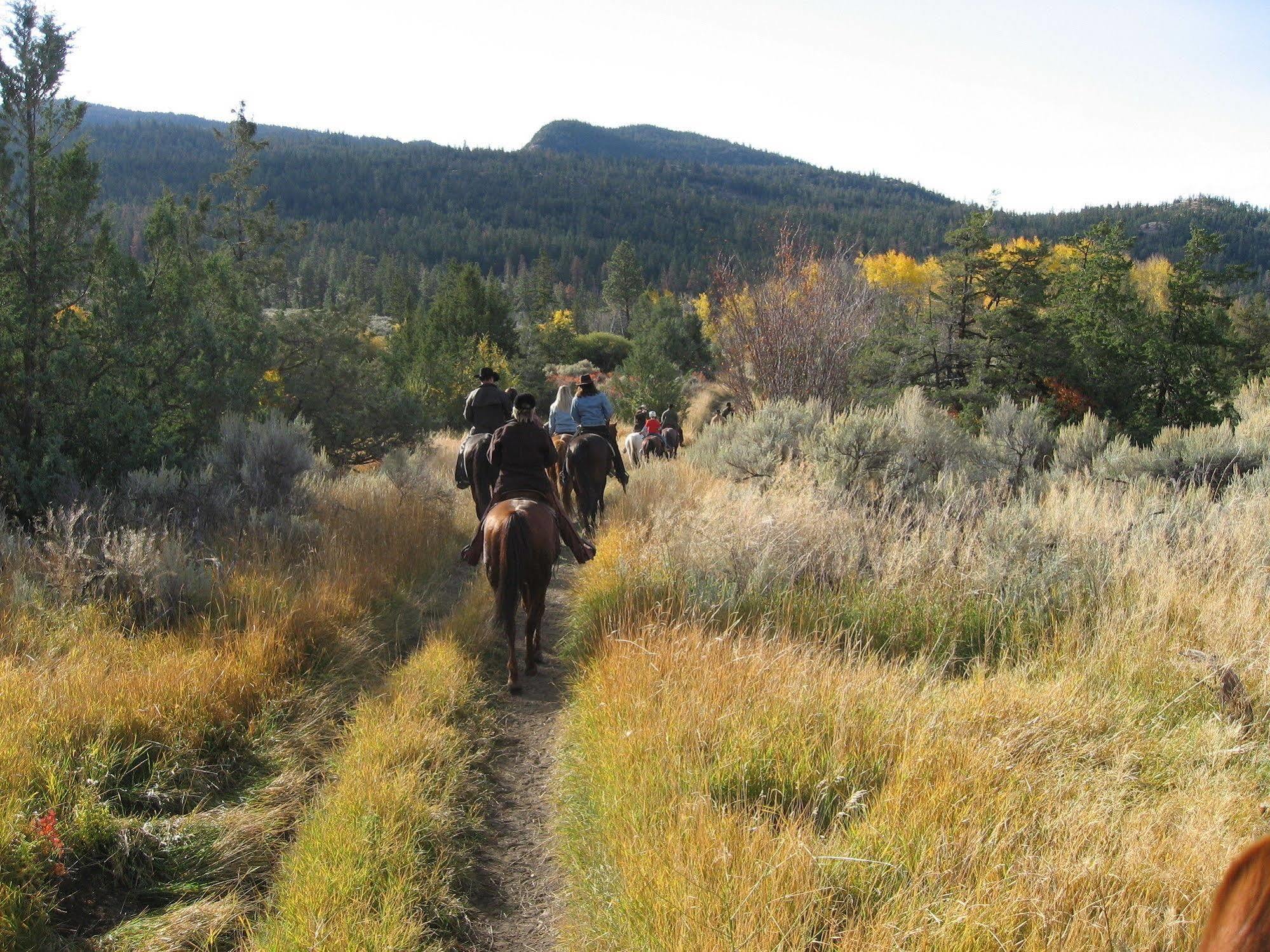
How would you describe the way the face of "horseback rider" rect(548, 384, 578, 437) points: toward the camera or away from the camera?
away from the camera

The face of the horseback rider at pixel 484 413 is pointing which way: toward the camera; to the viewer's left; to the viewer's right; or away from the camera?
away from the camera

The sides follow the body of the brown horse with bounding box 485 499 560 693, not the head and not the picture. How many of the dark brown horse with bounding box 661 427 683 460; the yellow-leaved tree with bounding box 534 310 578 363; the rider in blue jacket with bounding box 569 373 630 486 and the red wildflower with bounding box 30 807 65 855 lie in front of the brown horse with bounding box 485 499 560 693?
3

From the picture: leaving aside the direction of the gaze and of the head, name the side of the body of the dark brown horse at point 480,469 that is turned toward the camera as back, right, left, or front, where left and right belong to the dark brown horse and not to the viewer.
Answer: back

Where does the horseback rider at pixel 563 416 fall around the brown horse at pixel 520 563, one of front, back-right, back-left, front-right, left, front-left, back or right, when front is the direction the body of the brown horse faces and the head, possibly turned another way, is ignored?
front

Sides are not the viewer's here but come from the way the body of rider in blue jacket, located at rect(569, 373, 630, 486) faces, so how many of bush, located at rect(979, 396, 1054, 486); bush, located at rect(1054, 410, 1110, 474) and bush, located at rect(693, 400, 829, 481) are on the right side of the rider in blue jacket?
3

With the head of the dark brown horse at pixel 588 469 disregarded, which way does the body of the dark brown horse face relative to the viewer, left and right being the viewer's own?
facing away from the viewer

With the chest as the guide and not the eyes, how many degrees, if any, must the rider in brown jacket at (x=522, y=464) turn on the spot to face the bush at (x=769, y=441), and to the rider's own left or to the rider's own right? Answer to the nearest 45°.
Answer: approximately 45° to the rider's own right

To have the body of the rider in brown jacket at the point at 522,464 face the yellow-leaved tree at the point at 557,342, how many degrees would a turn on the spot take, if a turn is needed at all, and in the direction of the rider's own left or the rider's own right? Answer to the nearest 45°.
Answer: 0° — they already face it

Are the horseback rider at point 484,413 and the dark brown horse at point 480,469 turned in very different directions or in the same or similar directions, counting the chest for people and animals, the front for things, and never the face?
same or similar directions

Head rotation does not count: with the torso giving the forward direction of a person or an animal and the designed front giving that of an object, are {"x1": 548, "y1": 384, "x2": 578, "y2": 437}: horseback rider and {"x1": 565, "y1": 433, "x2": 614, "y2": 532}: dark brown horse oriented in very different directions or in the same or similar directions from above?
same or similar directions

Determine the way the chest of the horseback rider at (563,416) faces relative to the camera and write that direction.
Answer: away from the camera

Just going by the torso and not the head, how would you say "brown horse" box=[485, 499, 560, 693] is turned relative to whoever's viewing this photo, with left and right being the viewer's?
facing away from the viewer

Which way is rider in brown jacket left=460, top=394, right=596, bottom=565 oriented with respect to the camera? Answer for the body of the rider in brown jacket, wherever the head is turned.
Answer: away from the camera

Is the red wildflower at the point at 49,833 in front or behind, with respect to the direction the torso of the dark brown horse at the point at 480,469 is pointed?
behind
